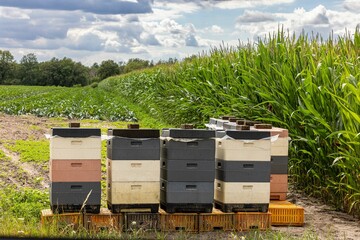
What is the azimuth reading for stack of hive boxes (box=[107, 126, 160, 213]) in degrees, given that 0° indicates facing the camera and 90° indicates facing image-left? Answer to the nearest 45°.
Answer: approximately 0°

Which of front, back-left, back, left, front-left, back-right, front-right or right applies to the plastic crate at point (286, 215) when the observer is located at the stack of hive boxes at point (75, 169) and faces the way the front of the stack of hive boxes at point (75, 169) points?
left

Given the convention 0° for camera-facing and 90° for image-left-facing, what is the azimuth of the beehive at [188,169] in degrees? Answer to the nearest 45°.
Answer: approximately 0°

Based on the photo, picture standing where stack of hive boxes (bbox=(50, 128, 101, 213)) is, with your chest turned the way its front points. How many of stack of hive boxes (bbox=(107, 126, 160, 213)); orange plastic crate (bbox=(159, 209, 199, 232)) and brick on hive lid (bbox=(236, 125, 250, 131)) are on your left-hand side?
3

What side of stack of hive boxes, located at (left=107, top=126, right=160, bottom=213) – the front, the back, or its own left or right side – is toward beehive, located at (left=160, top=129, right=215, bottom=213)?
left

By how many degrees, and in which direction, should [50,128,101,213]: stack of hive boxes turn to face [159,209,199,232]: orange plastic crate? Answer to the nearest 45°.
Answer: approximately 90° to its left

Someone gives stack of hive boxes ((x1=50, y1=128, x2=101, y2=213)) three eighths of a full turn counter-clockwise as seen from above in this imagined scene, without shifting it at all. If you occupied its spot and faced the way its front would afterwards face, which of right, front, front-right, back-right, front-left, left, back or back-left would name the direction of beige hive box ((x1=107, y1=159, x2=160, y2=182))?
front-right

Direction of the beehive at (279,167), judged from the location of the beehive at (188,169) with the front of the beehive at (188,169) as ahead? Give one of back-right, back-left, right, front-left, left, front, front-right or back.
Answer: back-left

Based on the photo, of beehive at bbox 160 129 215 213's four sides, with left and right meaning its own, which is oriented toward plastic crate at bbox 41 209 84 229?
right

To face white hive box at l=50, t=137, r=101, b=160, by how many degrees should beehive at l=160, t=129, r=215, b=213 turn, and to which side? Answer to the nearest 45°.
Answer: approximately 90° to its right

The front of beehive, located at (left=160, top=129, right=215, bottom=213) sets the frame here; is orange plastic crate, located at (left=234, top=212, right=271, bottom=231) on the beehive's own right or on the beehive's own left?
on the beehive's own left

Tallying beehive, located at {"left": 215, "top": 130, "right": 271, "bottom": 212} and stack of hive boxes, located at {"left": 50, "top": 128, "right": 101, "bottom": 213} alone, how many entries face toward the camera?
2
